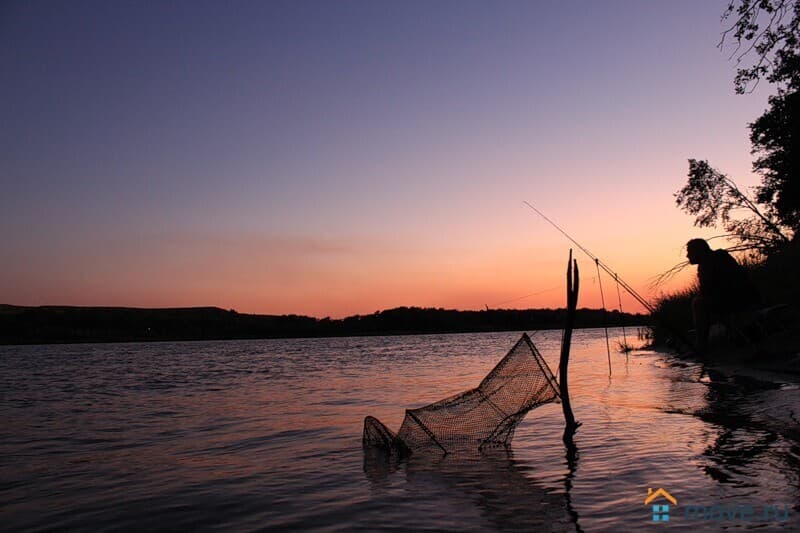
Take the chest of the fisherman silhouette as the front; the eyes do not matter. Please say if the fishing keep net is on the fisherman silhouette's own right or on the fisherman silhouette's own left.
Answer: on the fisherman silhouette's own left

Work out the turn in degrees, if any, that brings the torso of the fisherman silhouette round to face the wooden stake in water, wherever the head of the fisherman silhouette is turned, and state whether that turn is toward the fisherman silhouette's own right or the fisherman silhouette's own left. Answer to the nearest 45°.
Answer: approximately 90° to the fisherman silhouette's own left

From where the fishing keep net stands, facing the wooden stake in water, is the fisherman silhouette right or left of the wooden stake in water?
left

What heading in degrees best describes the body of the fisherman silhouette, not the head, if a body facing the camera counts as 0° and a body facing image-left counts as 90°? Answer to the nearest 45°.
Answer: approximately 90°
